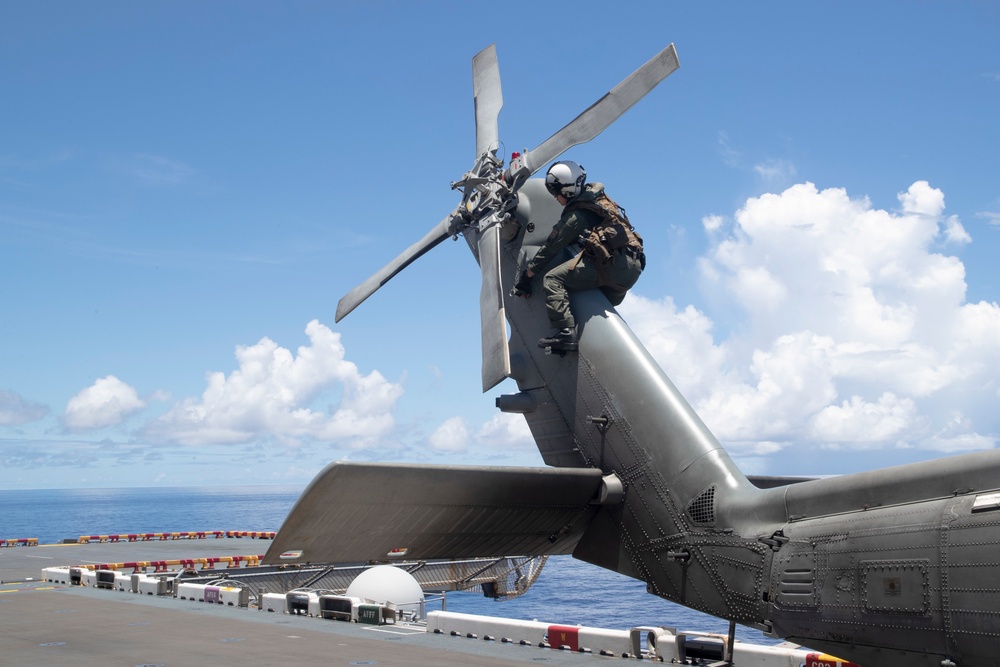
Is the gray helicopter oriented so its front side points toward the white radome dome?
no

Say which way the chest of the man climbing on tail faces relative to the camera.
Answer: to the viewer's left

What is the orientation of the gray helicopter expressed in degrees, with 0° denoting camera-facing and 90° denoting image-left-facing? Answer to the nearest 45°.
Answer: approximately 315°
